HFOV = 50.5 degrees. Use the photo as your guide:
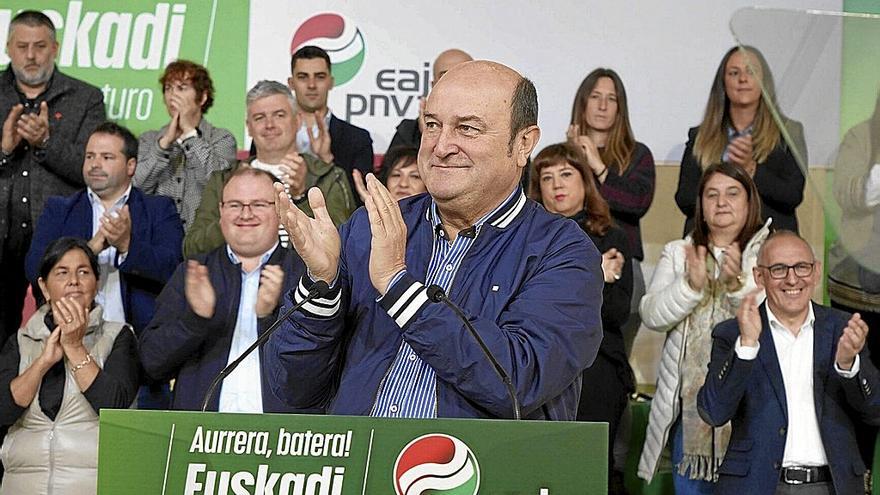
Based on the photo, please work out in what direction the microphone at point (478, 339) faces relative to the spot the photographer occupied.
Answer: facing away from the viewer and to the left of the viewer

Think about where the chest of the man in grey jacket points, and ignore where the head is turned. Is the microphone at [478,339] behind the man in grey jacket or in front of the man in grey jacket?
in front

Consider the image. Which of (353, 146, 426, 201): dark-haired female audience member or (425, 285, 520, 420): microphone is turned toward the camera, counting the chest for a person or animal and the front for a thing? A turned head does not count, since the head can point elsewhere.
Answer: the dark-haired female audience member

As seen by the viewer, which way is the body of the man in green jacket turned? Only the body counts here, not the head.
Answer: toward the camera

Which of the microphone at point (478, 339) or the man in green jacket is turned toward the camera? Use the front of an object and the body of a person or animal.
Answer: the man in green jacket

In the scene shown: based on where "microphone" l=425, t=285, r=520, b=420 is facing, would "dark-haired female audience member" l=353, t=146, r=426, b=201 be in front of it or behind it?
in front

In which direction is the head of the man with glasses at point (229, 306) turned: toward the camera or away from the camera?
toward the camera

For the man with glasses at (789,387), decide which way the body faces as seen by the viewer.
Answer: toward the camera

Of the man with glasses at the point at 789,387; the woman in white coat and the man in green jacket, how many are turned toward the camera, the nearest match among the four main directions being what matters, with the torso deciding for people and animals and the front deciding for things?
3

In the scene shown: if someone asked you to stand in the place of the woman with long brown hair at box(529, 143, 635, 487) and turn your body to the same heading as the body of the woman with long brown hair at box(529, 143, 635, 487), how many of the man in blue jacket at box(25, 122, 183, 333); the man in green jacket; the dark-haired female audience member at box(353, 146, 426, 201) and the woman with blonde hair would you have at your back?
1

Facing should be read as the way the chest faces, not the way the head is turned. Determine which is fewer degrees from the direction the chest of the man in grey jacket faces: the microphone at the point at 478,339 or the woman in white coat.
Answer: the microphone

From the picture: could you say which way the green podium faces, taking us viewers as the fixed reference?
facing the viewer

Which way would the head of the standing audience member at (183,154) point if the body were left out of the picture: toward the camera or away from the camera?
toward the camera

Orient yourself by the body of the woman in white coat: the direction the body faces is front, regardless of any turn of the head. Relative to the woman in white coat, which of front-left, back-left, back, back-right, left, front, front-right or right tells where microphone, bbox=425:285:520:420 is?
front
